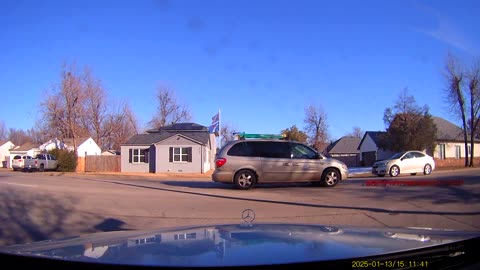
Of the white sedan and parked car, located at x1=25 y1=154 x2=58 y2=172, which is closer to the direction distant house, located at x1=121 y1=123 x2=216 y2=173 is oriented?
the white sedan

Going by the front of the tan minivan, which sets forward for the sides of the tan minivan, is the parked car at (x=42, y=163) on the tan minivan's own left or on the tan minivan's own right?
on the tan minivan's own left

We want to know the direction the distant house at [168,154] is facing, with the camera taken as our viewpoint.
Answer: facing the viewer

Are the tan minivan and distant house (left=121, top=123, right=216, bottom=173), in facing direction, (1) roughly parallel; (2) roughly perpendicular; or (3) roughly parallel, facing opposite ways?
roughly perpendicular

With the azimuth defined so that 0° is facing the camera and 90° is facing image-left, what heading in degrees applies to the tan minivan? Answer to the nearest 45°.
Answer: approximately 270°

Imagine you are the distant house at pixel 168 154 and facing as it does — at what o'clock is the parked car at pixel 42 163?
The parked car is roughly at 4 o'clock from the distant house.

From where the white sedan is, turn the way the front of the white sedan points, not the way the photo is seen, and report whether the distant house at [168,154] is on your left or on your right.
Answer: on your right

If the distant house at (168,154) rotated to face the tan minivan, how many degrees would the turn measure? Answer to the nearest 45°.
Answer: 0° — it already faces it

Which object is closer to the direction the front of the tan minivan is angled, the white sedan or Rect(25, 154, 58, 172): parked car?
the white sedan

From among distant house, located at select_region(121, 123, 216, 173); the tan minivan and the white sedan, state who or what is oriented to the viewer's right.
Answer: the tan minivan

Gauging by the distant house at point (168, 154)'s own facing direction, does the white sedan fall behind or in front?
in front

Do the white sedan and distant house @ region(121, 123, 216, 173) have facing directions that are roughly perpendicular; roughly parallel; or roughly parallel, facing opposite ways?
roughly perpendicular

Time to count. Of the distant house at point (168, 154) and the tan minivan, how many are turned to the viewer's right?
1

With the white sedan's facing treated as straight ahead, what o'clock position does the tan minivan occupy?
The tan minivan is roughly at 11 o'clock from the white sedan.
